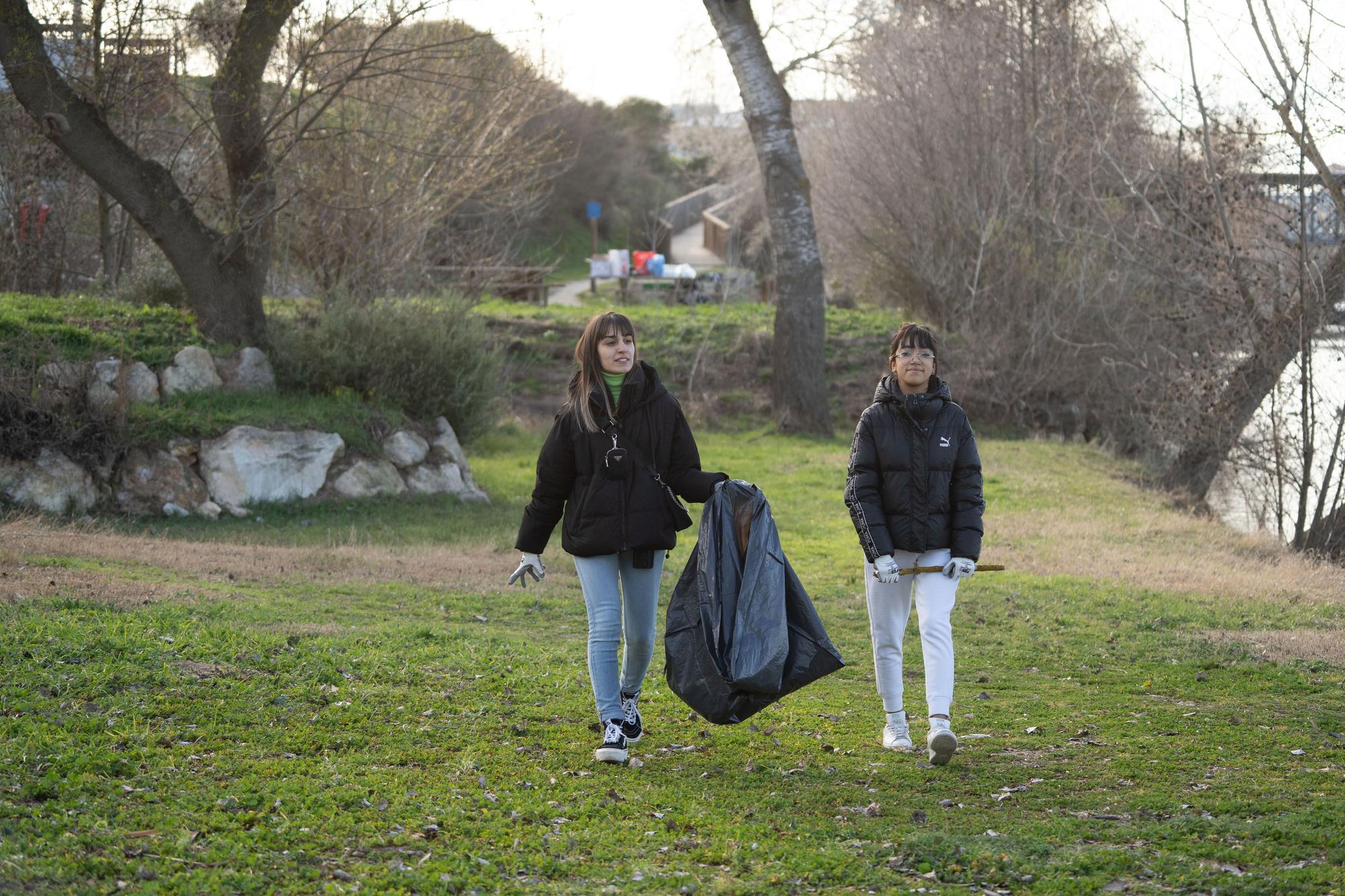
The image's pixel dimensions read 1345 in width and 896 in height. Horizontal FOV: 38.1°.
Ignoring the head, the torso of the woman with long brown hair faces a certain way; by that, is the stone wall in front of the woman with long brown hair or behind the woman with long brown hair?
behind

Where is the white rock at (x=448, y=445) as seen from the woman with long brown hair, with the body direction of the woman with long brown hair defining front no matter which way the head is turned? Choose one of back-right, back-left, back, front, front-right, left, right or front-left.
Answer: back

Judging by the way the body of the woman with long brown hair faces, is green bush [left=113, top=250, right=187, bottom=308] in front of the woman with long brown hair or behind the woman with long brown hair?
behind

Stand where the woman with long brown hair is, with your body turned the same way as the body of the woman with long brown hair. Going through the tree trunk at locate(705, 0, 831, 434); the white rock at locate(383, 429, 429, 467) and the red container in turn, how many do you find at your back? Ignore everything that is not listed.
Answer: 3

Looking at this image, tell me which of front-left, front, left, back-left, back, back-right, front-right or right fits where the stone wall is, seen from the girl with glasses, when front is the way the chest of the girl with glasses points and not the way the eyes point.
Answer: back-right

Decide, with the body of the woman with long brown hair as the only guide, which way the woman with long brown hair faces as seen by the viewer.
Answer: toward the camera

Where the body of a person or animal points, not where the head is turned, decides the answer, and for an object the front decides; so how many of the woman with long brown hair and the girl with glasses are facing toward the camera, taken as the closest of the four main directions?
2

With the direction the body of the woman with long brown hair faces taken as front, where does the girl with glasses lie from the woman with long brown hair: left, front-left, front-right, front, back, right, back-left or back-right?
left

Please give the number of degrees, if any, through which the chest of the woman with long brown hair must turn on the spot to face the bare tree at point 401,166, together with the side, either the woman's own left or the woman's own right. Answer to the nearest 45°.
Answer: approximately 180°

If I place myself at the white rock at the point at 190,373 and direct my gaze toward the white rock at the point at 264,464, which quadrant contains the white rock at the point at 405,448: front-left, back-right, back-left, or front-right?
front-left

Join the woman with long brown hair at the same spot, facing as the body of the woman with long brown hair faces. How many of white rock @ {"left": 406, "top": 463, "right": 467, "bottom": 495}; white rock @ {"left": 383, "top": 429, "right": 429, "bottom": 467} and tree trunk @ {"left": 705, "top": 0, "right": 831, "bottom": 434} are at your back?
3

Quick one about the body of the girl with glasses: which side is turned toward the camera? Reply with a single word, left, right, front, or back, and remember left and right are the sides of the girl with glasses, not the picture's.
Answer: front
